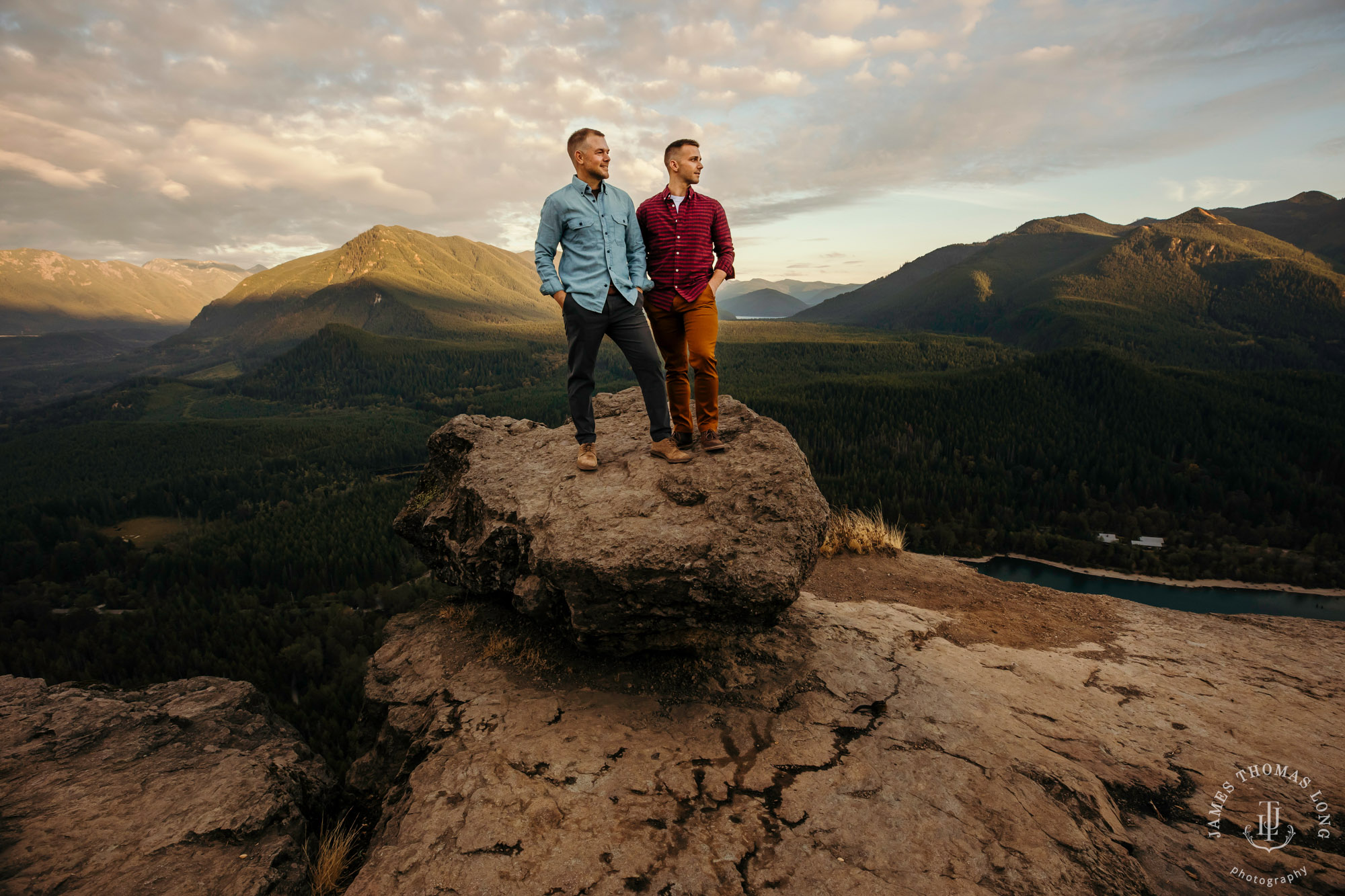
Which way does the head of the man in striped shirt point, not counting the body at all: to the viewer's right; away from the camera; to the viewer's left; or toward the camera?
to the viewer's right

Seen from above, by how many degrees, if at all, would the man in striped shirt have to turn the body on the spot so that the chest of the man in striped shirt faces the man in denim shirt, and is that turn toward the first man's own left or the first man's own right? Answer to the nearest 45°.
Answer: approximately 90° to the first man's own right

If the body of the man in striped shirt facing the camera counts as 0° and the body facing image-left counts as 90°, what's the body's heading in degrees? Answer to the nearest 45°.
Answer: approximately 0°

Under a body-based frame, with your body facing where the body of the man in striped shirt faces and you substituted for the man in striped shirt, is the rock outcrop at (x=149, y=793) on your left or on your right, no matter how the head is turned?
on your right
